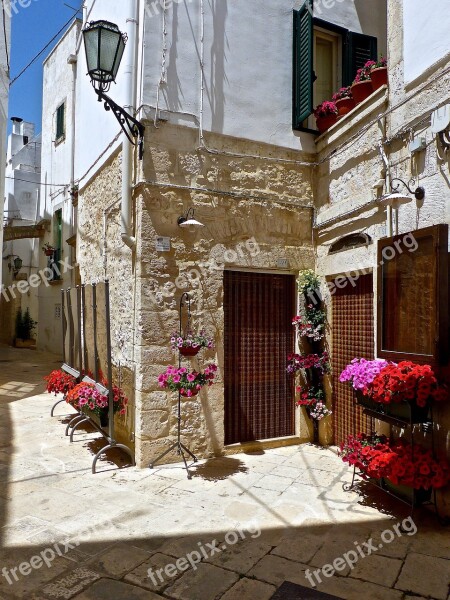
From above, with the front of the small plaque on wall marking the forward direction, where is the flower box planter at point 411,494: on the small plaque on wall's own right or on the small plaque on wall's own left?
on the small plaque on wall's own left

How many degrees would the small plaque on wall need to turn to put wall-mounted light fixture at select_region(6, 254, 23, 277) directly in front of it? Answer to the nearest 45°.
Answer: approximately 135° to its right

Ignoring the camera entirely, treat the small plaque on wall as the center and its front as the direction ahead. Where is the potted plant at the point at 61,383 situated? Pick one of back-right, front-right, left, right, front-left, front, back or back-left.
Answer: back-right

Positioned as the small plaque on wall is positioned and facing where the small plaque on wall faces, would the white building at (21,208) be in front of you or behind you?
behind

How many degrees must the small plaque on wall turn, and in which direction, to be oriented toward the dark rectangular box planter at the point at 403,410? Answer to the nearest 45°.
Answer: approximately 45° to its left

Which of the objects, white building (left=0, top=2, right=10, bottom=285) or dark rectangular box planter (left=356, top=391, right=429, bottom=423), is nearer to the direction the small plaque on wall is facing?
the dark rectangular box planter

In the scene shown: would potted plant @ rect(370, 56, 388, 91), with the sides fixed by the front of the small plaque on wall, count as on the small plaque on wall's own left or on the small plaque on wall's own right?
on the small plaque on wall's own left

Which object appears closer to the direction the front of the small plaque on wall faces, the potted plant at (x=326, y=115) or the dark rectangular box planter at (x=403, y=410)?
the dark rectangular box planter

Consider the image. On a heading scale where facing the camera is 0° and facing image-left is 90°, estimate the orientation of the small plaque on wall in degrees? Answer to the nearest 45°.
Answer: approximately 0°

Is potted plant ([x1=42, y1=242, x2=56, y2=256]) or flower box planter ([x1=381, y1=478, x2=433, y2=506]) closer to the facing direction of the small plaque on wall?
the flower box planter

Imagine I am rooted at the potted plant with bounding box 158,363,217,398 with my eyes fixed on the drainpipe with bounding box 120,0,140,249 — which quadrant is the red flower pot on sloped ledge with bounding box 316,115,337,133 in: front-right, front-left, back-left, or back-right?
back-right

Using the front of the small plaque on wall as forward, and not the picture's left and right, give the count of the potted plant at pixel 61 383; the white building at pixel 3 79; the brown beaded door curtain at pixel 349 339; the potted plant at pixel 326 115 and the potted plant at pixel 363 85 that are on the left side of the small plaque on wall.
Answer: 3

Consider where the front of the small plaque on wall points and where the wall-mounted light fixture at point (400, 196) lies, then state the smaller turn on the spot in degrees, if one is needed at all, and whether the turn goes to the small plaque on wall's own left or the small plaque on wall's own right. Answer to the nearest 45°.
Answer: approximately 45° to the small plaque on wall's own left
